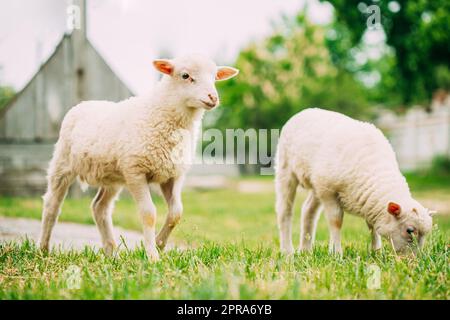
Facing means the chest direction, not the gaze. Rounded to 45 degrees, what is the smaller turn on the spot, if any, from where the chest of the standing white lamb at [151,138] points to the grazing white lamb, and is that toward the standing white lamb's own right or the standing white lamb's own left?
approximately 45° to the standing white lamb's own left

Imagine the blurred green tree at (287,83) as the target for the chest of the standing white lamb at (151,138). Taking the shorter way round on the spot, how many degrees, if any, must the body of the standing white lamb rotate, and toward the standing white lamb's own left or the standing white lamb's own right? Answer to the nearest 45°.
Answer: approximately 135° to the standing white lamb's own left

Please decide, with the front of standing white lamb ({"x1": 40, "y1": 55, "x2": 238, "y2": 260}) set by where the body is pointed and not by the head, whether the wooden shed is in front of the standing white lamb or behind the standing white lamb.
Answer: behind

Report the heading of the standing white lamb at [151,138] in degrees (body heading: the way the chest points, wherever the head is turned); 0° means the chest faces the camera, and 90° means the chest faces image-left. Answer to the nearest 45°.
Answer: approximately 315°

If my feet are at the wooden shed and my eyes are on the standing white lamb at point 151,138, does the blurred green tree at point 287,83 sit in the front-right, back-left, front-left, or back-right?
back-left

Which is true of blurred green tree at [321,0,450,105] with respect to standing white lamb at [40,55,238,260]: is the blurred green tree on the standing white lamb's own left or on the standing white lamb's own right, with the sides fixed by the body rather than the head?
on the standing white lamb's own left

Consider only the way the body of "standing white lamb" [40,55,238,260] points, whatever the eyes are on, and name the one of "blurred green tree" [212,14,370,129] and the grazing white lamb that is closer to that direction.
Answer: the grazing white lamb

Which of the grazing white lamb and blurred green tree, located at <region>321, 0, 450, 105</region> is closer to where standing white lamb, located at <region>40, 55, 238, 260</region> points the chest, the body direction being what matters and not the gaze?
the grazing white lamb
